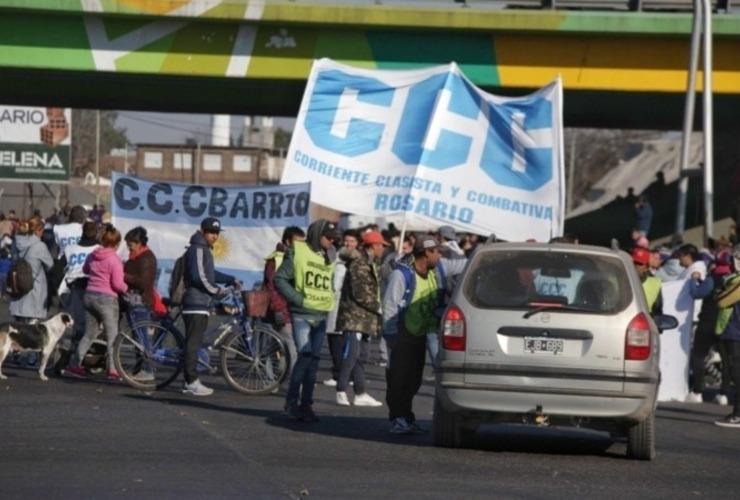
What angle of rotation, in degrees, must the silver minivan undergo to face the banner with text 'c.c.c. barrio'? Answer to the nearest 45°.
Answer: approximately 45° to its left

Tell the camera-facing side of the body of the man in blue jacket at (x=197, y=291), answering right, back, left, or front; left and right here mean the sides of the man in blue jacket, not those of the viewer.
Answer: right

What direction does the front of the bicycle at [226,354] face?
to the viewer's right

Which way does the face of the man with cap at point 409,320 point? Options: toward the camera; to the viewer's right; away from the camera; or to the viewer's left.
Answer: to the viewer's right

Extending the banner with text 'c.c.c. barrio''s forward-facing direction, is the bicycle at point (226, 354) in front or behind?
in front

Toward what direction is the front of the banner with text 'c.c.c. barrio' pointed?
toward the camera

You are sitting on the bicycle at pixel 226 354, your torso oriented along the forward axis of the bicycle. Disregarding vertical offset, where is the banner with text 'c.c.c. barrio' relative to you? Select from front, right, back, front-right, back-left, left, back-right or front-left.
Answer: left

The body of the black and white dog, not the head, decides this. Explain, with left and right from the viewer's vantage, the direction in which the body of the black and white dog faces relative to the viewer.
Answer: facing to the right of the viewer

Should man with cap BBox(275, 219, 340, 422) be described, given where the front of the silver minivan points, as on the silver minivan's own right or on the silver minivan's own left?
on the silver minivan's own left

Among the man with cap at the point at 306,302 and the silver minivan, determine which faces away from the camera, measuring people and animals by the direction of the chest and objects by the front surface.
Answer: the silver minivan

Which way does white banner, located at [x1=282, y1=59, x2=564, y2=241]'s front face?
toward the camera

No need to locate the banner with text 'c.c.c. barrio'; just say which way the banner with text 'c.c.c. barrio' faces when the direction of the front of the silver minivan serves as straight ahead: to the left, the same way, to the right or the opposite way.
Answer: the opposite way

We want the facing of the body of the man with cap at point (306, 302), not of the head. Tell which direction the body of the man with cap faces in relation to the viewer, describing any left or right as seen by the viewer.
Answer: facing the viewer and to the right of the viewer

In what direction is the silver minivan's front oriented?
away from the camera
